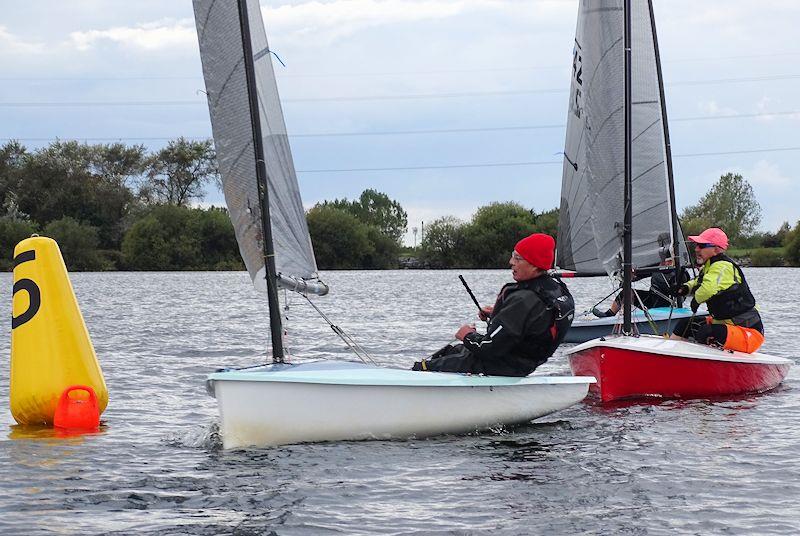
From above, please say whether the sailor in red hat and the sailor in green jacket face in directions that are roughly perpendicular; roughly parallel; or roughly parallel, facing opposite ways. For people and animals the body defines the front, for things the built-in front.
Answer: roughly parallel

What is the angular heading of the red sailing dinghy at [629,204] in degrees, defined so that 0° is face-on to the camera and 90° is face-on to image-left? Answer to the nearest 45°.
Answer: approximately 45°

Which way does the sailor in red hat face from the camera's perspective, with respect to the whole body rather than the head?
to the viewer's left

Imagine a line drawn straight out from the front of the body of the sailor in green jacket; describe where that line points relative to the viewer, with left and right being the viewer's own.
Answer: facing to the left of the viewer

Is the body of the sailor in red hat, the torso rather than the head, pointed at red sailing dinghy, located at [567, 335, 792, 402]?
no

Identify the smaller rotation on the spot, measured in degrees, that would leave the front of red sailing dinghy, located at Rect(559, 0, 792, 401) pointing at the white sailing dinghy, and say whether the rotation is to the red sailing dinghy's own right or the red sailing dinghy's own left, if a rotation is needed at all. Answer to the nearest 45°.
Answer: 0° — it already faces it

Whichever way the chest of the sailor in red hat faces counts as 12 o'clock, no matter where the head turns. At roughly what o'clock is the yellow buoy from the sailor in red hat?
The yellow buoy is roughly at 12 o'clock from the sailor in red hat.

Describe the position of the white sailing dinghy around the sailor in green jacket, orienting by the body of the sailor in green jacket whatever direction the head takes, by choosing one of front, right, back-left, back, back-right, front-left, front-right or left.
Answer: front-left

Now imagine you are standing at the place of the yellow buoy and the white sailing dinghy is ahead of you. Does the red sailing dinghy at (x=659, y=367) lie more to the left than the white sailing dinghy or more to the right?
left
